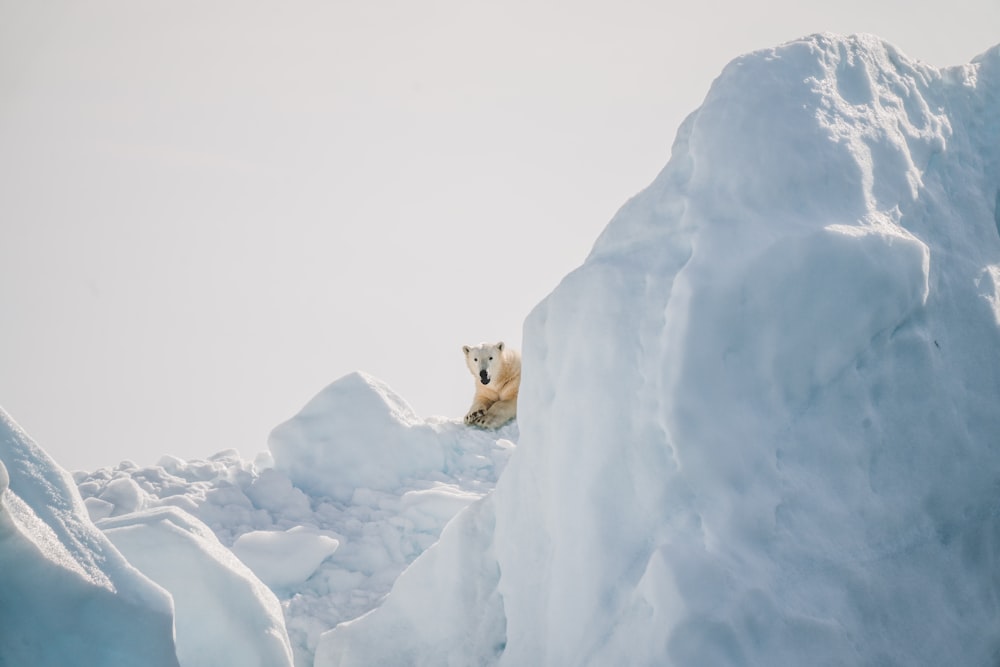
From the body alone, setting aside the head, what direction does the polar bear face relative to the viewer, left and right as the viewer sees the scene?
facing the viewer and to the left of the viewer
